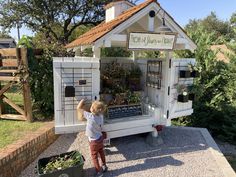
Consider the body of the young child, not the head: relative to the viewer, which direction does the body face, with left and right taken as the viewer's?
facing away from the viewer and to the left of the viewer

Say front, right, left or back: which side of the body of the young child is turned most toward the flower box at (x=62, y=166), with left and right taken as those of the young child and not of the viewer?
left

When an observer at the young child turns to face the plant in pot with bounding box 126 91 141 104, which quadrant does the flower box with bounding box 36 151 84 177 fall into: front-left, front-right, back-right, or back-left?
back-left

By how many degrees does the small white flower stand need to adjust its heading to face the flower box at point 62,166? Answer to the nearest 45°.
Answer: approximately 90° to its right

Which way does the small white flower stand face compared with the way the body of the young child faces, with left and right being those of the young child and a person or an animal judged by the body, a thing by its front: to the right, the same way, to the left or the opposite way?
the opposite way

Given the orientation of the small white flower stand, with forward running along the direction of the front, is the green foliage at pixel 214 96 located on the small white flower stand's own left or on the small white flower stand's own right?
on the small white flower stand's own left

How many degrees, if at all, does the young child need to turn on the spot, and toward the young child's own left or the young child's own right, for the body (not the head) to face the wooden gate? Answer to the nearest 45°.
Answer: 0° — they already face it

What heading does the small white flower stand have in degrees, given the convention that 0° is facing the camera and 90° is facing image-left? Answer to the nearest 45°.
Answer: approximately 315°
